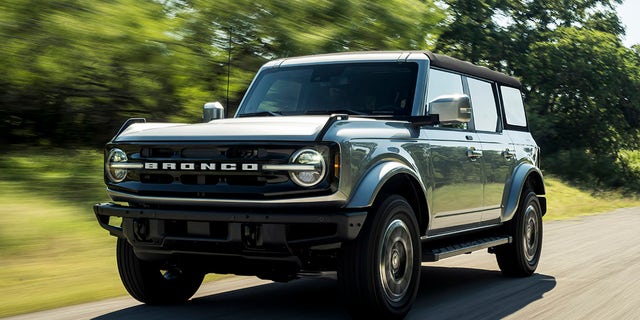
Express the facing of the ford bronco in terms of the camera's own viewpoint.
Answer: facing the viewer and to the left of the viewer
